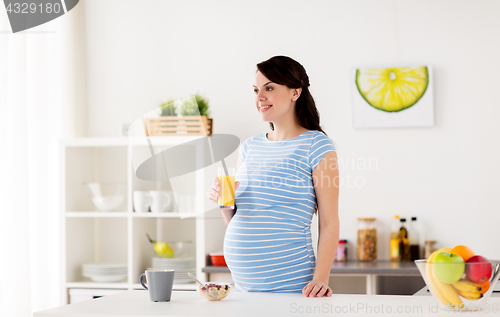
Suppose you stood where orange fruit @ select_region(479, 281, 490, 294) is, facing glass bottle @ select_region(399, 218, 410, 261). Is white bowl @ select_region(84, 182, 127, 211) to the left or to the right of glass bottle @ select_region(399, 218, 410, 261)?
left

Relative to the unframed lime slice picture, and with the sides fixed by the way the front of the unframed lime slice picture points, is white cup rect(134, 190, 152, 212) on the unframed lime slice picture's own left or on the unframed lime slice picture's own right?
on the unframed lime slice picture's own right

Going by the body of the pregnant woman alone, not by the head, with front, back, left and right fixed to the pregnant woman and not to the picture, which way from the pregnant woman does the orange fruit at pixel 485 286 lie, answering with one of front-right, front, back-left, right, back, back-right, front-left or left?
left

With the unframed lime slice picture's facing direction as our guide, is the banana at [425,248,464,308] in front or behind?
in front

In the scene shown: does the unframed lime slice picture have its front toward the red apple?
yes

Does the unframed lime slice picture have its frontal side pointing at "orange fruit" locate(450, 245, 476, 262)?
yes

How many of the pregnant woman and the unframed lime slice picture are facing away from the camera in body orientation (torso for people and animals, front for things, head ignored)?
0

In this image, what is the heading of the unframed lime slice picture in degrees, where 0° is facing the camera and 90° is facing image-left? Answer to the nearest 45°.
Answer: approximately 0°
